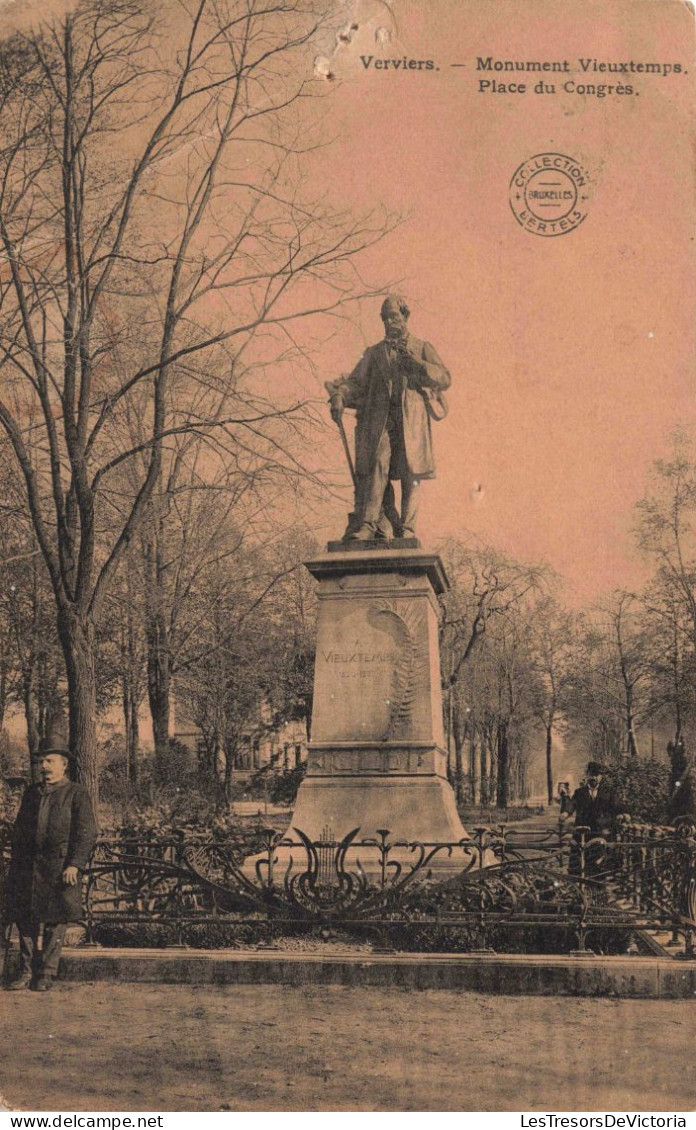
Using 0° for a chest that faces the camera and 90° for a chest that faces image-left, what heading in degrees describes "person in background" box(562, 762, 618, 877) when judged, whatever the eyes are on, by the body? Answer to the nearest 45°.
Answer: approximately 0°

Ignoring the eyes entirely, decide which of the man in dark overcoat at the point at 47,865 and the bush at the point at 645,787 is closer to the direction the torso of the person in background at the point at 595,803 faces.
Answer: the man in dark overcoat

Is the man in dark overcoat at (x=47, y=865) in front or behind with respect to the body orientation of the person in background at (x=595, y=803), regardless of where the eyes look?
in front

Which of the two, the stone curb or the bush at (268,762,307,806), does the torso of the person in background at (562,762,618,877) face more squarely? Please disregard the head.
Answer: the stone curb

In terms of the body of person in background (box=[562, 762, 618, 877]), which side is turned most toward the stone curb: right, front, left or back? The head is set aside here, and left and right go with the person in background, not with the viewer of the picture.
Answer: front
